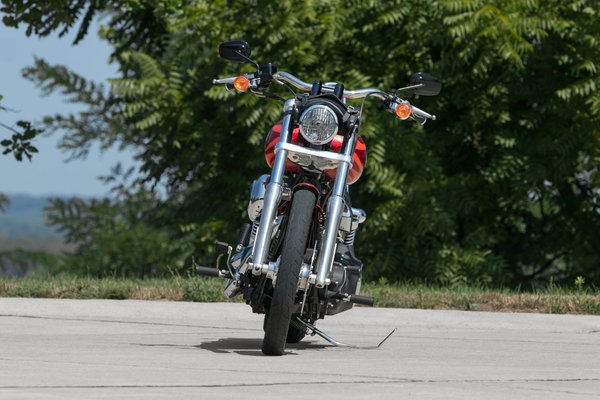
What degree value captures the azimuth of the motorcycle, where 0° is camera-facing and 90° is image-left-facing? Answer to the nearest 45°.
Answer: approximately 0°

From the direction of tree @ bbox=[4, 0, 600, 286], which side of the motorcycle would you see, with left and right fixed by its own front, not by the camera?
back
